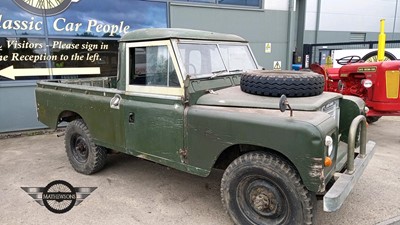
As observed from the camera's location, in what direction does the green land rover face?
facing the viewer and to the right of the viewer

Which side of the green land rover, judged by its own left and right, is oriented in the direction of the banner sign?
back
